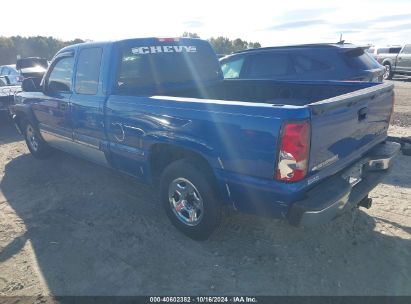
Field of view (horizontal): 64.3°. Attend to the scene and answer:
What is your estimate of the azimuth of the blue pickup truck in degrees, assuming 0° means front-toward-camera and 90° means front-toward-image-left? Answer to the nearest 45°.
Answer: approximately 135°

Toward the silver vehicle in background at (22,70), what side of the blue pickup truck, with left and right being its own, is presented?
front
